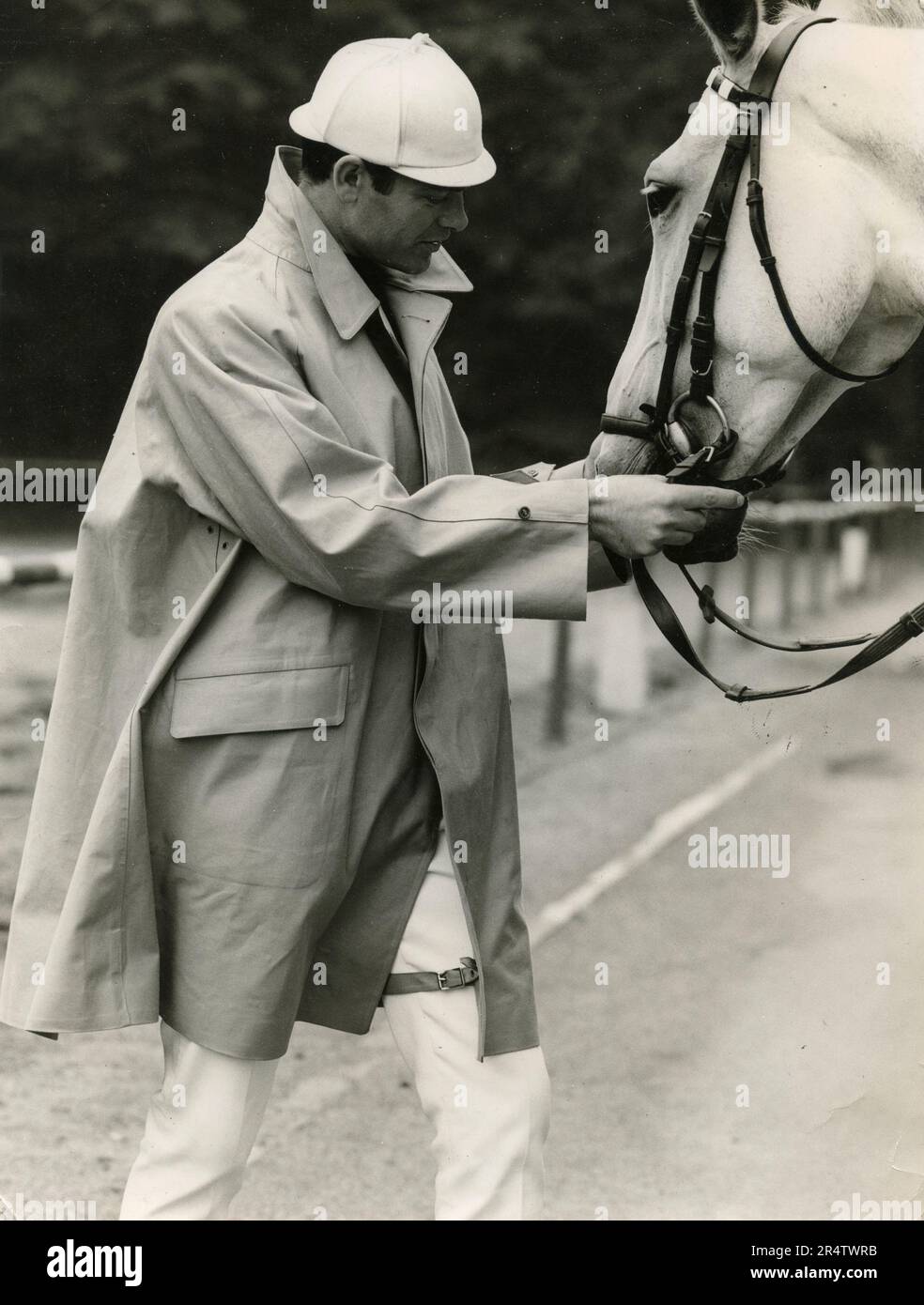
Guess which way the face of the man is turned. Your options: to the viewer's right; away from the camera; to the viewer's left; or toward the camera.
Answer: to the viewer's right

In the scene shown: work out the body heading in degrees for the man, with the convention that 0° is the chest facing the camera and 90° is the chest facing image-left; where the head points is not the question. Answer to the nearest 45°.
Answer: approximately 270°
